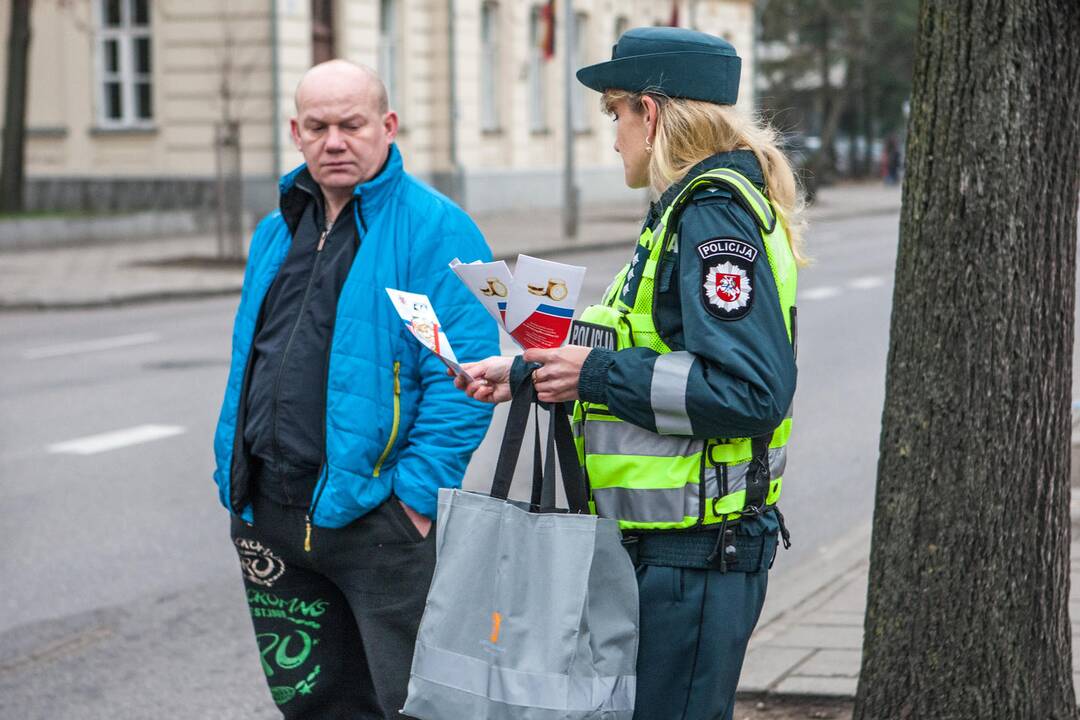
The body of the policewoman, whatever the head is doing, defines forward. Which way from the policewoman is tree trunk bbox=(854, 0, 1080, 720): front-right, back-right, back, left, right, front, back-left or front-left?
back-right

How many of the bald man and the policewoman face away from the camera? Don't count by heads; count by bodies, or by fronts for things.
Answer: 0

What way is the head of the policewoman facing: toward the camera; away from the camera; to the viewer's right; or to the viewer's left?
to the viewer's left

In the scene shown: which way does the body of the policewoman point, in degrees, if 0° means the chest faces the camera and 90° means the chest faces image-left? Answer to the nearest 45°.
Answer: approximately 90°

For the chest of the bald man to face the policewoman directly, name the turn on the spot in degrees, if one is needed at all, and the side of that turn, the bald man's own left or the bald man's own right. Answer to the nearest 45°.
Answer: approximately 90° to the bald man's own left

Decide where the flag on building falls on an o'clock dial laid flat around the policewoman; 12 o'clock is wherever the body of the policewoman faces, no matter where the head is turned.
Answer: The flag on building is roughly at 3 o'clock from the policewoman.

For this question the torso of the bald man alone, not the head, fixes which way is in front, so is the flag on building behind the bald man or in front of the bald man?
behind

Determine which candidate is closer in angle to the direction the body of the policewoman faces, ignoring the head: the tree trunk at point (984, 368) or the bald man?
the bald man

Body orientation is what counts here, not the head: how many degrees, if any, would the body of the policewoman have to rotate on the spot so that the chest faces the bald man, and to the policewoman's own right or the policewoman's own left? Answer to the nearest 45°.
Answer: approximately 45° to the policewoman's own right

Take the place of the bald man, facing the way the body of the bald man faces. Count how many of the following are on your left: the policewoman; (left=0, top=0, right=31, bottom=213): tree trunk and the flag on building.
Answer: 1

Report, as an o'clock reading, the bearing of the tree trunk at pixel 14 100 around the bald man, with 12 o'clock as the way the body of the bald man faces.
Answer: The tree trunk is roughly at 4 o'clock from the bald man.

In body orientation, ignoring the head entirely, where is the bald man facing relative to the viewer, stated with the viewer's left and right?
facing the viewer and to the left of the viewer
